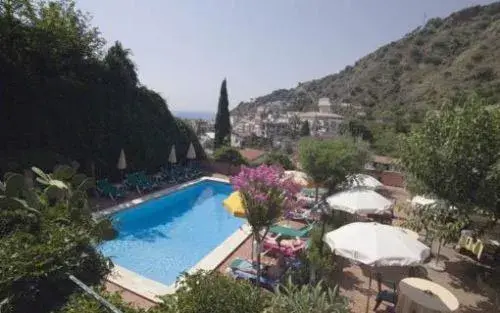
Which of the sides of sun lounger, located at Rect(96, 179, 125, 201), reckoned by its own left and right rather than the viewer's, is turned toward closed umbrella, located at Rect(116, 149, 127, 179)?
left

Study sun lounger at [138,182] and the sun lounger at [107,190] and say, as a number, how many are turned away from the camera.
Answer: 0

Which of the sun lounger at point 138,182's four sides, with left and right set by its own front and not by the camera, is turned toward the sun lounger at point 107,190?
right

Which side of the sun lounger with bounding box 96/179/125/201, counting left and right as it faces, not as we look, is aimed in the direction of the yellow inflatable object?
front

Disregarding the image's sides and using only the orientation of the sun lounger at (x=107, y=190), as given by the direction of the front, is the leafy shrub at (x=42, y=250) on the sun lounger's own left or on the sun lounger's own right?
on the sun lounger's own right

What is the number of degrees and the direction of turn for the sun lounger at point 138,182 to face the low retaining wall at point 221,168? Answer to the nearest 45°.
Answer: approximately 90° to its left

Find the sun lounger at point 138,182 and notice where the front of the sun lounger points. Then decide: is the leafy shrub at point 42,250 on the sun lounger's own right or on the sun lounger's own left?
on the sun lounger's own right

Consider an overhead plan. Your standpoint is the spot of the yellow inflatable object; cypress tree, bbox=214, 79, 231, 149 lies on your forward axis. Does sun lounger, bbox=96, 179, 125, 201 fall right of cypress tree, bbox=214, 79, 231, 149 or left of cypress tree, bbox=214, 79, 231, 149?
left

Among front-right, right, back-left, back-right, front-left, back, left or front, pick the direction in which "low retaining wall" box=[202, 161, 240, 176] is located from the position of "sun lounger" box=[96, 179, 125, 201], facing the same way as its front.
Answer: left

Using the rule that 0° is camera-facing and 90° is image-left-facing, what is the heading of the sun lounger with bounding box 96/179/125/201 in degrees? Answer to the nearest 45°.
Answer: approximately 315°

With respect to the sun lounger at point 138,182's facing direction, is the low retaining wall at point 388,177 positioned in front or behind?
in front

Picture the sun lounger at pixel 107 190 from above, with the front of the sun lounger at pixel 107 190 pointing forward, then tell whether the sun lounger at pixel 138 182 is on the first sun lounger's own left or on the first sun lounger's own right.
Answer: on the first sun lounger's own left

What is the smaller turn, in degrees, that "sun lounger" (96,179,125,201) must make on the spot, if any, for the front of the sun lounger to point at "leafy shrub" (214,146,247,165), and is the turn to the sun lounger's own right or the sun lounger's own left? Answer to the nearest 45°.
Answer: approximately 90° to the sun lounger's own left

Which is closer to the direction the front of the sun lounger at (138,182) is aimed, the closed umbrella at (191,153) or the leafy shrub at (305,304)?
the leafy shrub

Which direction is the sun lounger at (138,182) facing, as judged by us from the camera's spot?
facing the viewer and to the right of the viewer
